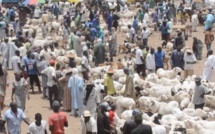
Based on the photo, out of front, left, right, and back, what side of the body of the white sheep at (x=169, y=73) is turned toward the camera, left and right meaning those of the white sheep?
right

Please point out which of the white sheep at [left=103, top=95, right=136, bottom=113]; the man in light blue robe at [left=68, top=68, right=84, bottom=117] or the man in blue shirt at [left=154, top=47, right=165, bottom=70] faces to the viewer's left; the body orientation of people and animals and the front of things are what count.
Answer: the white sheep

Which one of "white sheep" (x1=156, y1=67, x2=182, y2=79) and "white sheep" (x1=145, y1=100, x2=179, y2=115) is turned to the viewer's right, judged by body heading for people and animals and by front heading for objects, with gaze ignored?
"white sheep" (x1=156, y1=67, x2=182, y2=79)

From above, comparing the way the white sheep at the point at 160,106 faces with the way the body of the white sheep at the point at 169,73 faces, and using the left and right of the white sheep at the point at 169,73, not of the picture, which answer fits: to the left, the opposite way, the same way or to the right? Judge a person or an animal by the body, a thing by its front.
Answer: the opposite way
